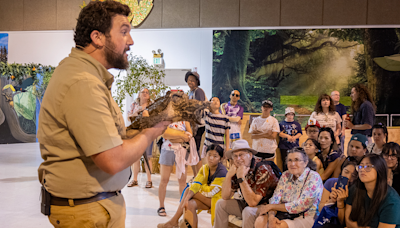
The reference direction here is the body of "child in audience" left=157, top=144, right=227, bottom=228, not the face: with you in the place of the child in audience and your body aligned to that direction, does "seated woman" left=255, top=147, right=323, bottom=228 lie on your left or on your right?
on your left

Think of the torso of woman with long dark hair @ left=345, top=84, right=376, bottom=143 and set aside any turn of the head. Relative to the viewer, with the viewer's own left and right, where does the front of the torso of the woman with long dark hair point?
facing to the left of the viewer

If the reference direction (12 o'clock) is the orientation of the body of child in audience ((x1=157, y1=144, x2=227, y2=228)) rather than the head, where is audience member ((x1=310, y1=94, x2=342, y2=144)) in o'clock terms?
The audience member is roughly at 6 o'clock from the child in audience.

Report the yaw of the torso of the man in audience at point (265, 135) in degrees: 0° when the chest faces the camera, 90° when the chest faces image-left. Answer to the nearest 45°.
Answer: approximately 0°

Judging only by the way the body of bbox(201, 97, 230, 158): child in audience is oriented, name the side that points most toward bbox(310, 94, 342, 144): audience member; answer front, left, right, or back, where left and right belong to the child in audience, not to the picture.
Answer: left

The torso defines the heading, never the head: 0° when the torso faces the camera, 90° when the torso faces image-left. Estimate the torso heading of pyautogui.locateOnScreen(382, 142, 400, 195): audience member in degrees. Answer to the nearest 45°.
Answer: approximately 45°

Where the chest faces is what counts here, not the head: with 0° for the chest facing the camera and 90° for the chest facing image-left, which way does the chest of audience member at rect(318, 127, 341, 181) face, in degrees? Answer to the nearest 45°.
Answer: approximately 45°

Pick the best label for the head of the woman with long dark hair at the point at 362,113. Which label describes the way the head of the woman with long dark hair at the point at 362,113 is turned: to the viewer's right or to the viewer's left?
to the viewer's left
